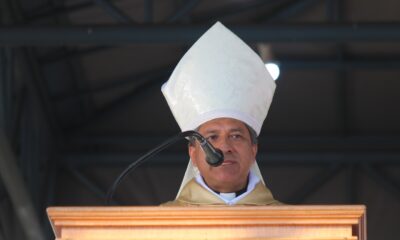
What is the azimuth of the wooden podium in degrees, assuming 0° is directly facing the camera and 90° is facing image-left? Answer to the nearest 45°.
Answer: approximately 0°

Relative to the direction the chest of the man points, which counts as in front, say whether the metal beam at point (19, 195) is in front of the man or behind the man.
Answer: behind

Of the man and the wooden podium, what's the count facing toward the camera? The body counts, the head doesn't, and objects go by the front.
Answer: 2

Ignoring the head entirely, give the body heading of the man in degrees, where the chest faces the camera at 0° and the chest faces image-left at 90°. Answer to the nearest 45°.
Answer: approximately 0°
